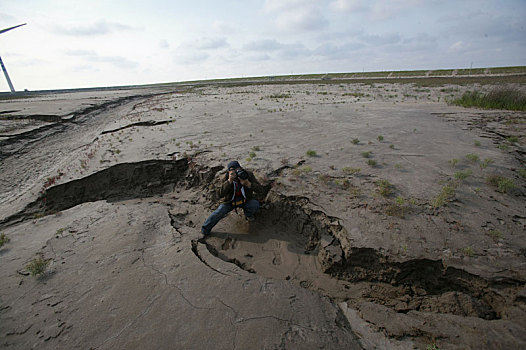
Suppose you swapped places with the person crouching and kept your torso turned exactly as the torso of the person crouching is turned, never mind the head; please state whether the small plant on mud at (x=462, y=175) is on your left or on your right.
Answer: on your left

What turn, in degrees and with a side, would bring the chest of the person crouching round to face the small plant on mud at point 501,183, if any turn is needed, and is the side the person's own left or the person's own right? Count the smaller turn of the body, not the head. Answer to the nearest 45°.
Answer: approximately 90° to the person's own left

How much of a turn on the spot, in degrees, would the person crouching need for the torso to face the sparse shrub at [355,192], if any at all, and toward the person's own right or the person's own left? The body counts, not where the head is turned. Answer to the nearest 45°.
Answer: approximately 90° to the person's own left

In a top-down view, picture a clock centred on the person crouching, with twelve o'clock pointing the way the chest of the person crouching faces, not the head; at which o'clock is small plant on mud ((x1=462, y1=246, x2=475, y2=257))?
The small plant on mud is roughly at 10 o'clock from the person crouching.

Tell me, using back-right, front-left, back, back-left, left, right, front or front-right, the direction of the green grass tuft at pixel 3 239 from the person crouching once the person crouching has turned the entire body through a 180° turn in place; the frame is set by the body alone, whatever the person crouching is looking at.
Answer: left

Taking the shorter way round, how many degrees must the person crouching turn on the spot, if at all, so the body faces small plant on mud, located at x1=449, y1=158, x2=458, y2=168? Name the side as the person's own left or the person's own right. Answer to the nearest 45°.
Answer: approximately 90° to the person's own left

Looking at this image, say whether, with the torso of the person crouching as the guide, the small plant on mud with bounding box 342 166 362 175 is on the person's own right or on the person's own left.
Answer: on the person's own left

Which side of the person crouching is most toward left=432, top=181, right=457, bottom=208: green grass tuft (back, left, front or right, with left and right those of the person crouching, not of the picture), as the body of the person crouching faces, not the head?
left

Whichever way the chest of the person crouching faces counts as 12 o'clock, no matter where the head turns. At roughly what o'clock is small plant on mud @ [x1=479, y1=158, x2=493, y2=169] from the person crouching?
The small plant on mud is roughly at 9 o'clock from the person crouching.

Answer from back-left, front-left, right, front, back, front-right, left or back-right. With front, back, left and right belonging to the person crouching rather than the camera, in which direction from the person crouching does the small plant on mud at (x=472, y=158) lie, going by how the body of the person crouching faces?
left

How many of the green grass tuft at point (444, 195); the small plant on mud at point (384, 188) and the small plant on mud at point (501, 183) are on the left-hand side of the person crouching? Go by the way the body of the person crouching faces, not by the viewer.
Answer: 3

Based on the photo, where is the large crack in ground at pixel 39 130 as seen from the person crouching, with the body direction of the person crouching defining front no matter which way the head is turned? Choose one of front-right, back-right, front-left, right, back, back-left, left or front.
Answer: back-right

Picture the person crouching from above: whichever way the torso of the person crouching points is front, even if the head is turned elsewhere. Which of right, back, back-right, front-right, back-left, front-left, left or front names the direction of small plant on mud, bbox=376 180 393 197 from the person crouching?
left

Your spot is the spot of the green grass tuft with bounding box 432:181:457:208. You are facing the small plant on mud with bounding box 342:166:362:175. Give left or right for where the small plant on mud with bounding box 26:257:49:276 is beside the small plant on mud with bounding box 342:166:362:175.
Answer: left

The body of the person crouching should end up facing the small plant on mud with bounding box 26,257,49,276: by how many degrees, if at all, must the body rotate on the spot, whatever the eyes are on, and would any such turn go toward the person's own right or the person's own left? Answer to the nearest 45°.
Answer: approximately 90° to the person's own right

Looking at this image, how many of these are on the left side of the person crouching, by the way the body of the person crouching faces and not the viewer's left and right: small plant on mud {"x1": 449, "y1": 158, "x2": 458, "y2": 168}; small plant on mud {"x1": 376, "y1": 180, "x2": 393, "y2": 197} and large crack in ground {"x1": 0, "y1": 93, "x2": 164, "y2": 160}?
2

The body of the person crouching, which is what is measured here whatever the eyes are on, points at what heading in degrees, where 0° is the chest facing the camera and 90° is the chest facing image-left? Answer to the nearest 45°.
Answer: approximately 0°

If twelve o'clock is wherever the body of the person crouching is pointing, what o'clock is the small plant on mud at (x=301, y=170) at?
The small plant on mud is roughly at 8 o'clock from the person crouching.
